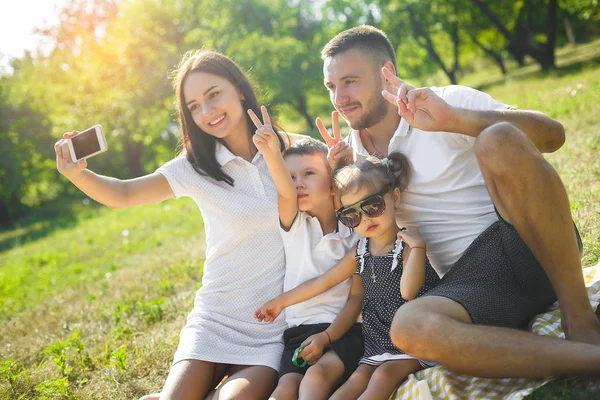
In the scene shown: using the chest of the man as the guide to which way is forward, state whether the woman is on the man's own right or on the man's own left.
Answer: on the man's own right

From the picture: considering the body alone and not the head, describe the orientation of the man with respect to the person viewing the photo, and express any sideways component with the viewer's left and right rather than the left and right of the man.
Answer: facing the viewer and to the left of the viewer

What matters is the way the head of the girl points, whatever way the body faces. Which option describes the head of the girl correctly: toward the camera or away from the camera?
toward the camera

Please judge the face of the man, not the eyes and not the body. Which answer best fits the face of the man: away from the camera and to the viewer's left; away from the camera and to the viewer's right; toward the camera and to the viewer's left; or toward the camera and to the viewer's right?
toward the camera and to the viewer's left
